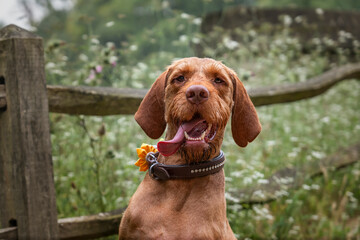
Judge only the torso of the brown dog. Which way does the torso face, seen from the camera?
toward the camera
